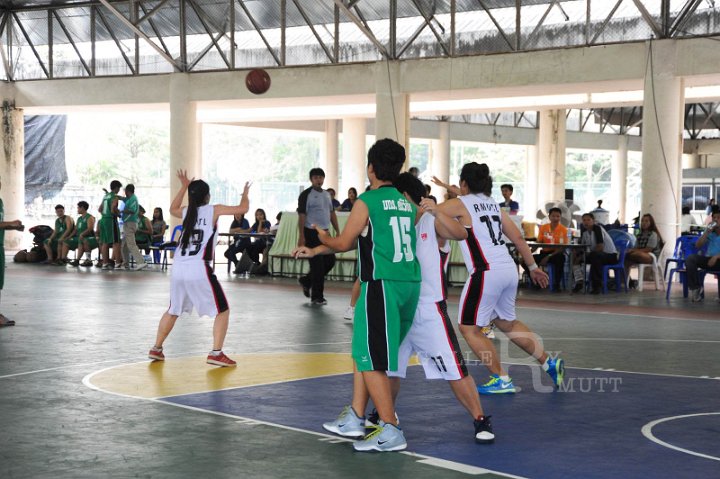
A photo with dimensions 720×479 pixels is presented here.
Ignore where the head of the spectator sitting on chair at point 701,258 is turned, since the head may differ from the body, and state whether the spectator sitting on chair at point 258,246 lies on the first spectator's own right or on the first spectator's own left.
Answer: on the first spectator's own right

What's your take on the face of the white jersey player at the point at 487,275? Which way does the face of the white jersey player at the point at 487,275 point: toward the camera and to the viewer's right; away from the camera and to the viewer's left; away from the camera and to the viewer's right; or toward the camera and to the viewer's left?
away from the camera and to the viewer's left

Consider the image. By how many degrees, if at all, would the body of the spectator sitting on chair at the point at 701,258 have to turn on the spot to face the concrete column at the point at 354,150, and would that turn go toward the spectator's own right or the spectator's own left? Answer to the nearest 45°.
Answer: approximately 90° to the spectator's own right

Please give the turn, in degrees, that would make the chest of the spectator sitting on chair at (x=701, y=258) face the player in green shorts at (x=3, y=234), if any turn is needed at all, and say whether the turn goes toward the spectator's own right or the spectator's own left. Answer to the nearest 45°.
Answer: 0° — they already face them

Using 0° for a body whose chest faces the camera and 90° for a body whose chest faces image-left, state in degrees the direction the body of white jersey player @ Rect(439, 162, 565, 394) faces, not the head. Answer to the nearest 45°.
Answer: approximately 135°

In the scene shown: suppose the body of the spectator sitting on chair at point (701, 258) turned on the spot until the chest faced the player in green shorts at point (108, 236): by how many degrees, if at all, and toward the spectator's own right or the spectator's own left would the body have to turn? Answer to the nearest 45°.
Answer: approximately 45° to the spectator's own right

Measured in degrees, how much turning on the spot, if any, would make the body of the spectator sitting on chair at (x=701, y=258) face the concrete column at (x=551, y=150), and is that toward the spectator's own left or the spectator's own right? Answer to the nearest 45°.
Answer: approximately 135° to the spectator's own right
